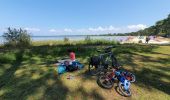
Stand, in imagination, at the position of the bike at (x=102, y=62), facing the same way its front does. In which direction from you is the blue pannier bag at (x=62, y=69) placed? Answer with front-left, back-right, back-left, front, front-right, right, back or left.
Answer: back-left

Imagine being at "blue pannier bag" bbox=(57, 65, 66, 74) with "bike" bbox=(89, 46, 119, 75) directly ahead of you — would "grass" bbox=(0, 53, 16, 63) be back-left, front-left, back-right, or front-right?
back-left

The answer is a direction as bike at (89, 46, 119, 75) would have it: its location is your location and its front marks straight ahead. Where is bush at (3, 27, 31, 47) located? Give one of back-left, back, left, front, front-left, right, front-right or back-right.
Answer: left

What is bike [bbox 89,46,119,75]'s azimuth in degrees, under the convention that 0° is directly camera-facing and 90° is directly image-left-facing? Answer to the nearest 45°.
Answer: approximately 225°
